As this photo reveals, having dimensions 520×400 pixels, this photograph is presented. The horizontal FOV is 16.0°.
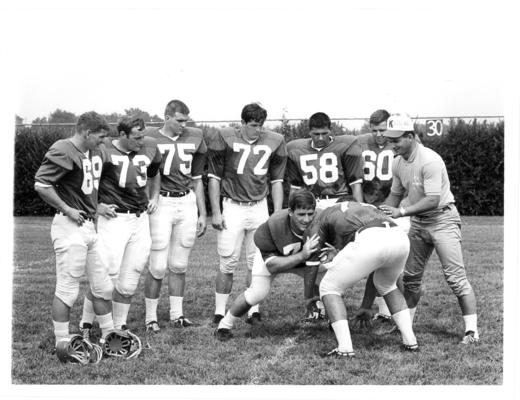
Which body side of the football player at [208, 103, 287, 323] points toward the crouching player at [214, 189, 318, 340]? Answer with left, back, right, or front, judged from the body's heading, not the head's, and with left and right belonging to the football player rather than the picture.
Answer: front

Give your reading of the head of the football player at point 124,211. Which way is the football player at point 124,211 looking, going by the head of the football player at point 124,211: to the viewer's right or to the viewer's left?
to the viewer's right

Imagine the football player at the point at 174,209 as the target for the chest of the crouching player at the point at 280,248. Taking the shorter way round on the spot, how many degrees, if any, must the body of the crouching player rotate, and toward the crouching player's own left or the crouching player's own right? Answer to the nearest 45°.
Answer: approximately 180°
